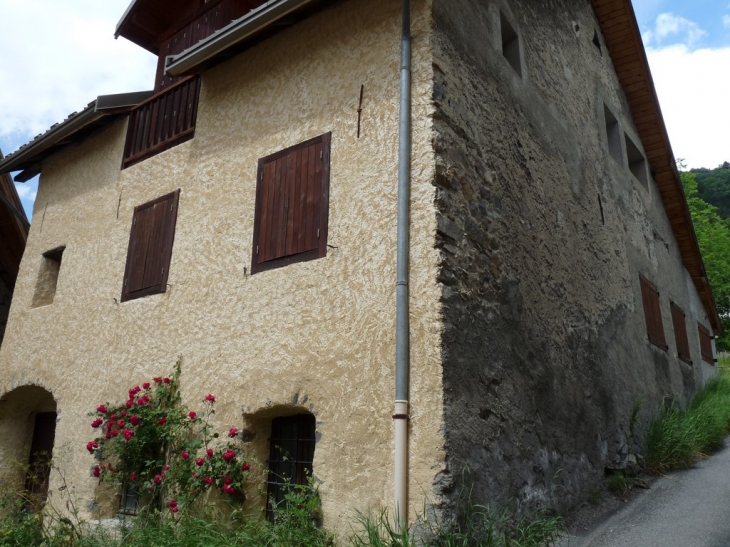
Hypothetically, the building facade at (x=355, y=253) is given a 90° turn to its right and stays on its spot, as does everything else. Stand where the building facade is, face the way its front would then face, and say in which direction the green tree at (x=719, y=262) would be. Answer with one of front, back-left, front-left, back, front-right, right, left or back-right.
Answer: right

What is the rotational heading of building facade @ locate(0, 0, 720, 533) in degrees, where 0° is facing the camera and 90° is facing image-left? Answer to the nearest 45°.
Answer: approximately 45°
